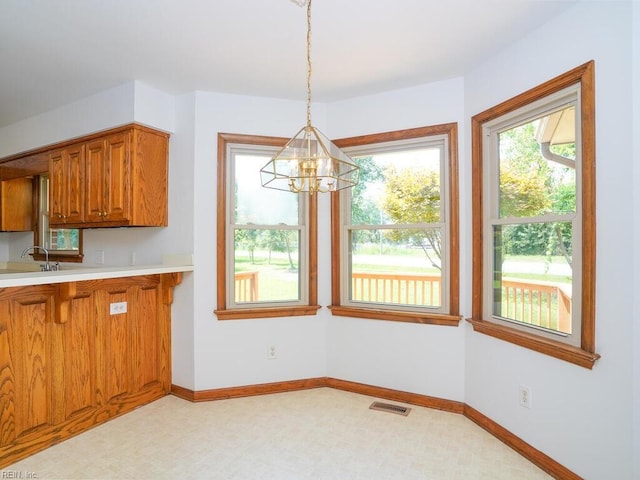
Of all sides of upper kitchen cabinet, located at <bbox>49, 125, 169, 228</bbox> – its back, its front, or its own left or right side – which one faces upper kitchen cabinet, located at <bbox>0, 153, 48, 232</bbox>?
right

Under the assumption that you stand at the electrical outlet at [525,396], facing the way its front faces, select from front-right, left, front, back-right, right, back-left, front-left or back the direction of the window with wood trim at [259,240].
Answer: front-right

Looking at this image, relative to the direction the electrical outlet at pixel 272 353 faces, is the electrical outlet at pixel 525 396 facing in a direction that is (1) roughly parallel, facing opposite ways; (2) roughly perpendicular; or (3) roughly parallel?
roughly perpendicular

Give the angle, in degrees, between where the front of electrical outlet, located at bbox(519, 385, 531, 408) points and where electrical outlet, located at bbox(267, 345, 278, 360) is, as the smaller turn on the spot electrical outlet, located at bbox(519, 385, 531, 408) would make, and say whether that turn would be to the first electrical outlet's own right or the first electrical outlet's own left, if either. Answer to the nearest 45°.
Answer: approximately 45° to the first electrical outlet's own right

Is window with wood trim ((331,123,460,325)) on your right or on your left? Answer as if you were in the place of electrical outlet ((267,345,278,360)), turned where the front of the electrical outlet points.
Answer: on your left

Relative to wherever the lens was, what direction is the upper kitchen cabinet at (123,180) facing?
facing the viewer and to the left of the viewer

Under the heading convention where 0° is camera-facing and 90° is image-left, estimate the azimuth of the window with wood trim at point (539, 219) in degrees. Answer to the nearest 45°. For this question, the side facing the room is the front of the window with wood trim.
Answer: approximately 45°

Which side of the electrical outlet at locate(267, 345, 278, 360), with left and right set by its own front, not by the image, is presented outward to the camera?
front
